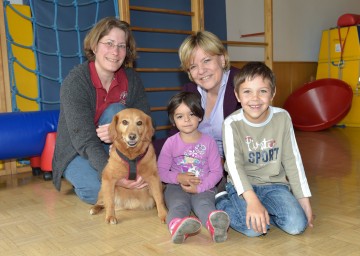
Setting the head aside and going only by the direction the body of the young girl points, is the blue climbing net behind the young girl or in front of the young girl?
behind

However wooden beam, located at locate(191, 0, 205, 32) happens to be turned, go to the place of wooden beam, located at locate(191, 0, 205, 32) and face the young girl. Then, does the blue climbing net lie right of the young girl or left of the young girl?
right

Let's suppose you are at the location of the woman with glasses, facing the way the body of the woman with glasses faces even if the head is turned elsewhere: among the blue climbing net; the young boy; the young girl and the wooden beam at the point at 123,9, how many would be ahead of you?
2

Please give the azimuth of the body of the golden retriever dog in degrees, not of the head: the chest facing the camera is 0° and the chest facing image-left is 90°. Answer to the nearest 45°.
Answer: approximately 0°

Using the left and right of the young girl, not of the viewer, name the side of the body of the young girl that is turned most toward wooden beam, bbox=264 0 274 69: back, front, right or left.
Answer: back

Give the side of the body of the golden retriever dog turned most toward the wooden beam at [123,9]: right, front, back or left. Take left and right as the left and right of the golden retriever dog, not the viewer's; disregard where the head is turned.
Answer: back

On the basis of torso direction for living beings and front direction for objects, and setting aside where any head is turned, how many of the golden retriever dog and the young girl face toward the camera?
2
